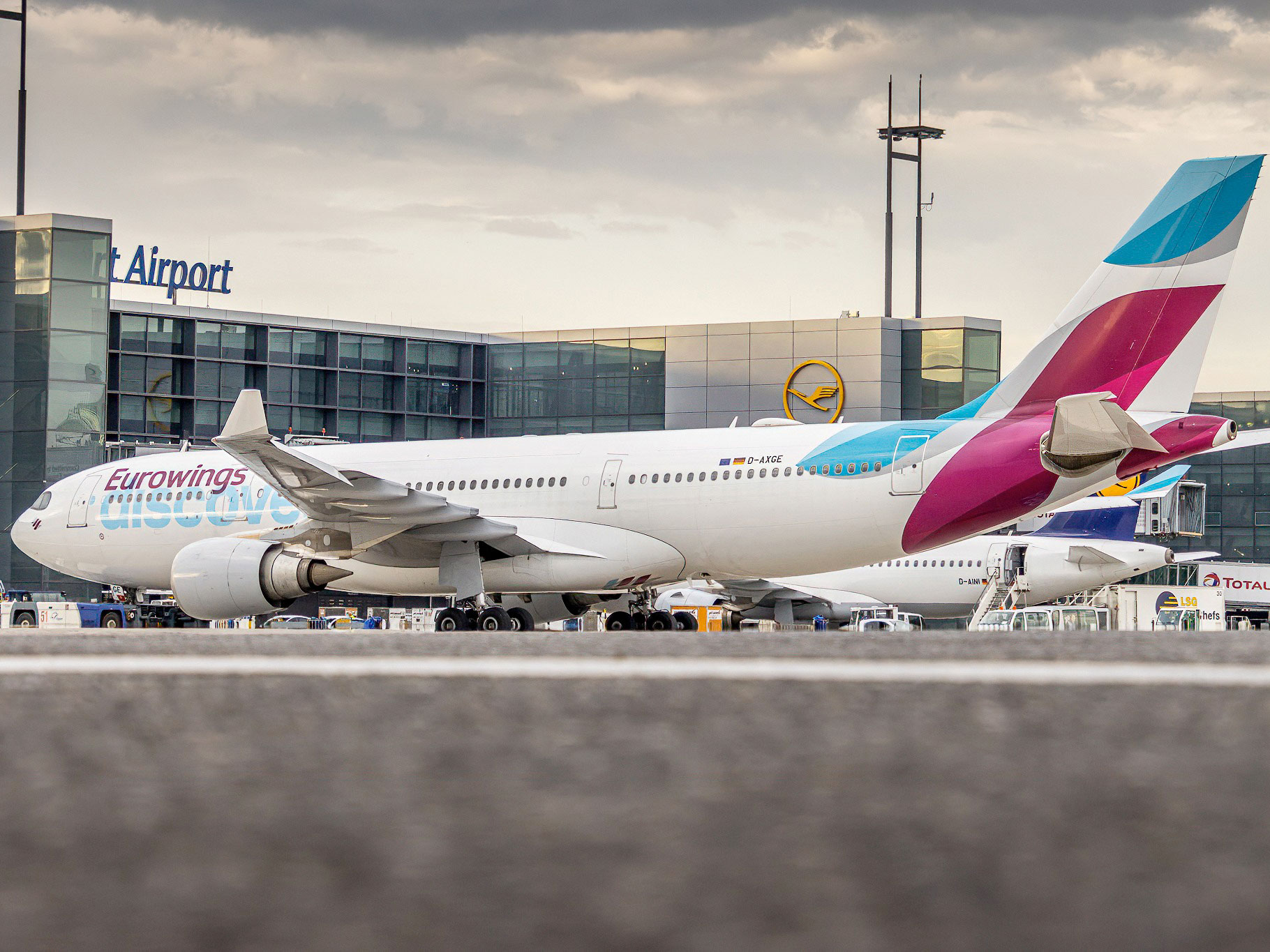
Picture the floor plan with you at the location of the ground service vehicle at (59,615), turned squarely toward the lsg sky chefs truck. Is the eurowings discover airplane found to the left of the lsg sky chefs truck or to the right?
right
